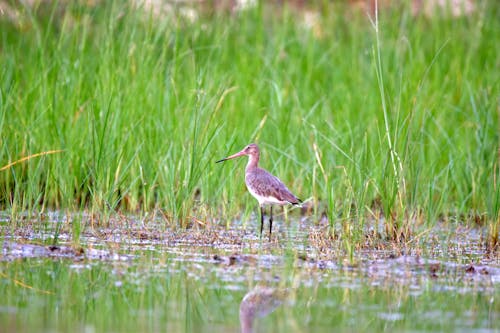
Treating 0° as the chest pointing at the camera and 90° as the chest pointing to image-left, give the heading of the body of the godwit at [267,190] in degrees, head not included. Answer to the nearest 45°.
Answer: approximately 90°
